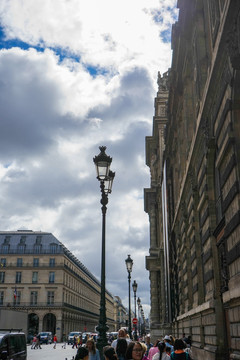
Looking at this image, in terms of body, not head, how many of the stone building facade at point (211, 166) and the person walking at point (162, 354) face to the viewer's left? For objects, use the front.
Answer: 1

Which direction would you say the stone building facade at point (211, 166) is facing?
to the viewer's left
